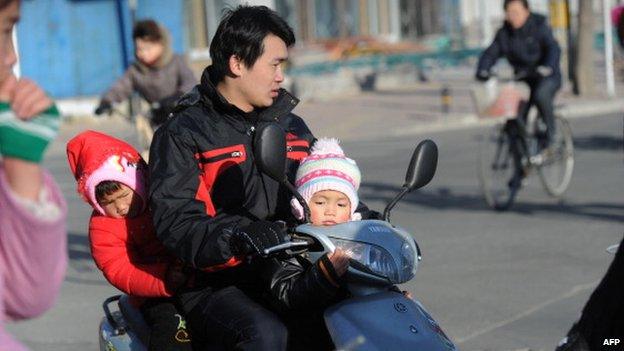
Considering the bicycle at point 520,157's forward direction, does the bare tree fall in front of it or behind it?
behind

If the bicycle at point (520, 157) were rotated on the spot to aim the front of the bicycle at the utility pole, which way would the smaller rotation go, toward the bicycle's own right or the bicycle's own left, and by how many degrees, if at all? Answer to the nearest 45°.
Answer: approximately 135° to the bicycle's own right

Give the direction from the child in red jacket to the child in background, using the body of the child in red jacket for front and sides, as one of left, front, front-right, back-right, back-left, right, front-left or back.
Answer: back-left

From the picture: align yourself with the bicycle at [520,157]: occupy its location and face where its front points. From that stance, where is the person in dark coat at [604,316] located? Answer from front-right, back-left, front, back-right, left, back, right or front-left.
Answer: front-left

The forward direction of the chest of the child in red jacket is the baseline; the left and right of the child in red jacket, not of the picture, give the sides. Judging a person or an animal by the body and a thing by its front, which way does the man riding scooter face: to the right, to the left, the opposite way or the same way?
the same way

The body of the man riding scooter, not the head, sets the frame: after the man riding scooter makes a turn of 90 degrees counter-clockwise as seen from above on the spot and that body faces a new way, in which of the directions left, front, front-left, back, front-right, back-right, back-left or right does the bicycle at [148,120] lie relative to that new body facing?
front-left

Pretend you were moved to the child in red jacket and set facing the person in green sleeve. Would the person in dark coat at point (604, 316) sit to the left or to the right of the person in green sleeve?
left

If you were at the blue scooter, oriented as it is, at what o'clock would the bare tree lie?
The bare tree is roughly at 8 o'clock from the blue scooter.

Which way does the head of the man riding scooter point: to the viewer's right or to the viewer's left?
to the viewer's right

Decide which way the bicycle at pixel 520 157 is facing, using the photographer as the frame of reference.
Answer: facing the viewer and to the left of the viewer

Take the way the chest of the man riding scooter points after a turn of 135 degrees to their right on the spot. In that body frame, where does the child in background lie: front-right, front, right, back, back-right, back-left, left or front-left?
right

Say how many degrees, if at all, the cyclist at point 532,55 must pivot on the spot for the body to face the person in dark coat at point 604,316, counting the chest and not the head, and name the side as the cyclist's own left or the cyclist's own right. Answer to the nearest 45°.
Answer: approximately 45° to the cyclist's own left

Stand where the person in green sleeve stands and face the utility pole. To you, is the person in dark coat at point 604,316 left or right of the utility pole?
right

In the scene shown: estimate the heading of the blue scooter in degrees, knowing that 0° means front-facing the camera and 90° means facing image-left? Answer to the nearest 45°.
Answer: approximately 315°

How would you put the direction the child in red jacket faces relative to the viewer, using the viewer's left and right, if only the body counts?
facing the viewer and to the right of the viewer

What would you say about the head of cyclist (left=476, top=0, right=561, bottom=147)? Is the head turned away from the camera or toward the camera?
toward the camera

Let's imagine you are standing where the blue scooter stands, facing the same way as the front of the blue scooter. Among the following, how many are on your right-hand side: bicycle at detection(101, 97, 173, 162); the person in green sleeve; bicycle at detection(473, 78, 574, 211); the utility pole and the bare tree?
1
